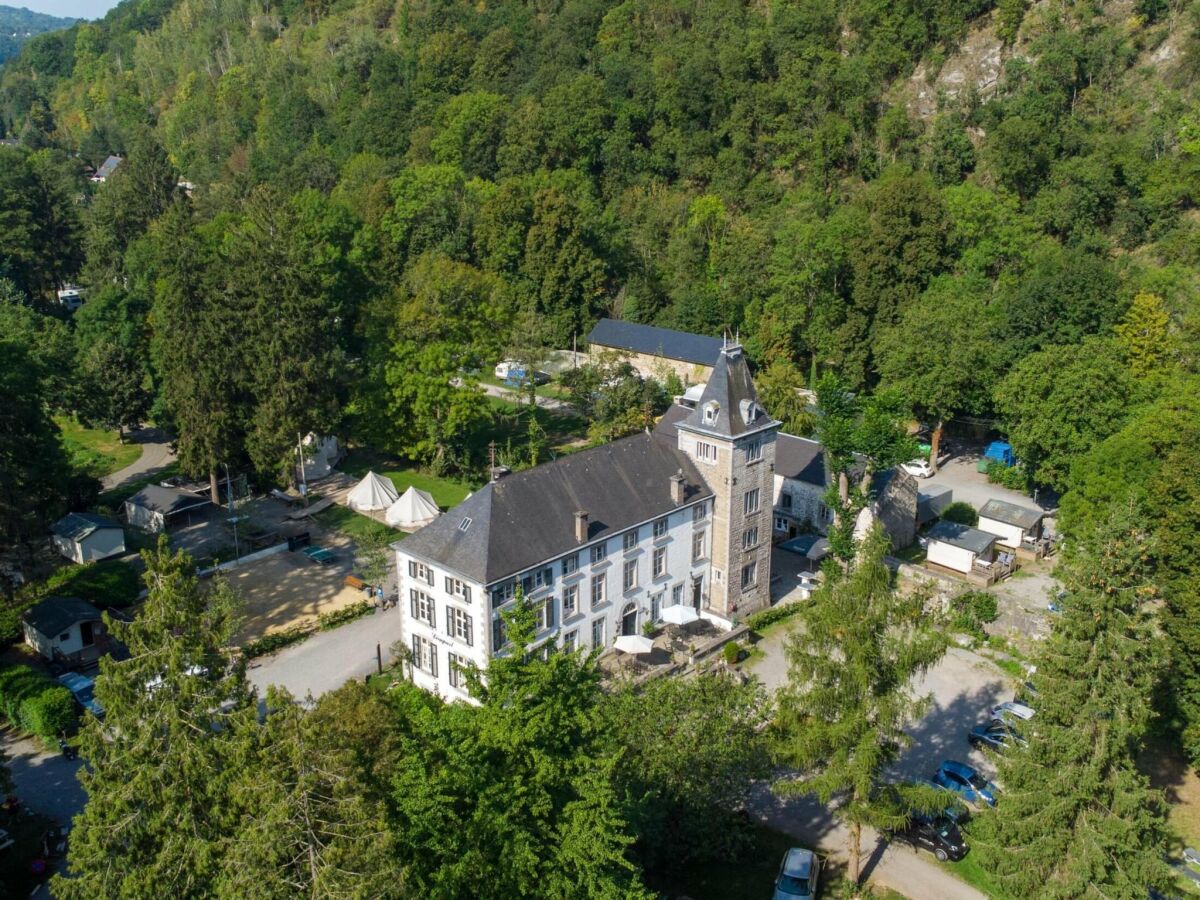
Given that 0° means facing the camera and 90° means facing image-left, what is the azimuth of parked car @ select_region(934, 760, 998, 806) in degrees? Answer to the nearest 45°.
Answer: approximately 315°

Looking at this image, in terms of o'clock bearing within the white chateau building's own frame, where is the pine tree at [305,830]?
The pine tree is roughly at 2 o'clock from the white chateau building.

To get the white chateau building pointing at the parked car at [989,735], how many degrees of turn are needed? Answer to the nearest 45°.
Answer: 0° — it already faces it

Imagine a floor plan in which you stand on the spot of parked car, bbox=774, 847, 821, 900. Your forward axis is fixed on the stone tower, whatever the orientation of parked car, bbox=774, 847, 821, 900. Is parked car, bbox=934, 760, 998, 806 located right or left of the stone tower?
right

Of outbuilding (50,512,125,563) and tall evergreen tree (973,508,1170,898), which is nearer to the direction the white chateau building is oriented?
the tall evergreen tree

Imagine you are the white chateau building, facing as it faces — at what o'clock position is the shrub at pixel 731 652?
The shrub is roughly at 11 o'clock from the white chateau building.

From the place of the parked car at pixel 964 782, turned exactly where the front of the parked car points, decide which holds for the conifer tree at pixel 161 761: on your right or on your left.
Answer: on your right

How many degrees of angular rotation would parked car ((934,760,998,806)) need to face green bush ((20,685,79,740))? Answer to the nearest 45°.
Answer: approximately 135° to its right
